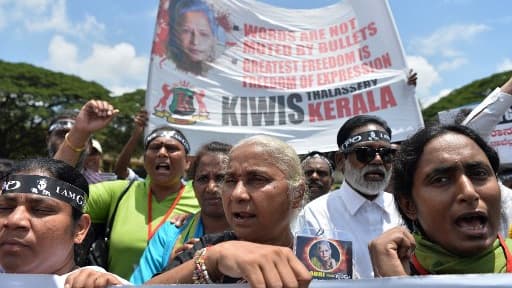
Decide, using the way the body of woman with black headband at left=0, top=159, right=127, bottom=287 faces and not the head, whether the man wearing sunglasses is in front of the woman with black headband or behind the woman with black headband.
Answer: behind

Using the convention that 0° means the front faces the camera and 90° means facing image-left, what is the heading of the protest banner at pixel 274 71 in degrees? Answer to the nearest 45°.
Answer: approximately 0°

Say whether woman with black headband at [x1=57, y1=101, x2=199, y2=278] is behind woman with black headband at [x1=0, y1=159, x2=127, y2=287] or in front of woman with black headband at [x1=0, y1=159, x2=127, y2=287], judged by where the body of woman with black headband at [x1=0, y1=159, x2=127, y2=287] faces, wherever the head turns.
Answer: behind

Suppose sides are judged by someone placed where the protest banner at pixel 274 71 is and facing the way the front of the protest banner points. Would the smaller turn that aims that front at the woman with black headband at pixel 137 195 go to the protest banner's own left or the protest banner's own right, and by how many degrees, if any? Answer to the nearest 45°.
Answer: approximately 45° to the protest banner's own right

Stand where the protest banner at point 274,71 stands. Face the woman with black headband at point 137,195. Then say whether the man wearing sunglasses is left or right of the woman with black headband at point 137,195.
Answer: left

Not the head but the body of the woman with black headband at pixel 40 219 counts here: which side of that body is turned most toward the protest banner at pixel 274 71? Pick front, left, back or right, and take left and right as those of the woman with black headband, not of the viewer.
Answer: back

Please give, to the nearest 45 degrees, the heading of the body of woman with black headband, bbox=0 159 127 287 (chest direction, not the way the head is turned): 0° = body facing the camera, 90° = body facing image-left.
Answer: approximately 45°

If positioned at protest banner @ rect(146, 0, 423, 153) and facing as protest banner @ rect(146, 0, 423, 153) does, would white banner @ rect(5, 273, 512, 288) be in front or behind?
in front
